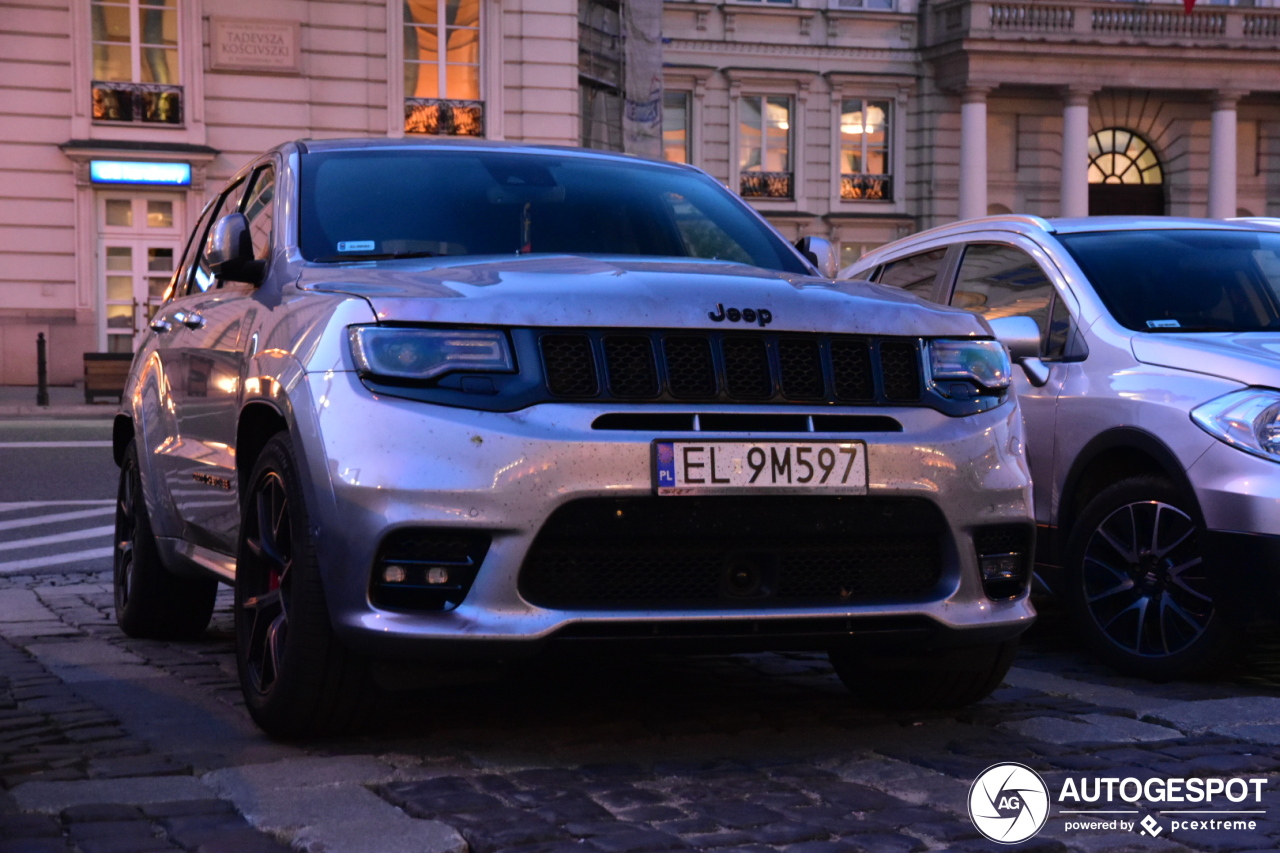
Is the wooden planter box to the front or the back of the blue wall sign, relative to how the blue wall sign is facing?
to the front

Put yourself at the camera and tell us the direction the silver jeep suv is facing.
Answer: facing the viewer and to the right of the viewer

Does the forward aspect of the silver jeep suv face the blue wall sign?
no

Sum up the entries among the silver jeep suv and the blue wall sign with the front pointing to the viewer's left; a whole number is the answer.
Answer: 0

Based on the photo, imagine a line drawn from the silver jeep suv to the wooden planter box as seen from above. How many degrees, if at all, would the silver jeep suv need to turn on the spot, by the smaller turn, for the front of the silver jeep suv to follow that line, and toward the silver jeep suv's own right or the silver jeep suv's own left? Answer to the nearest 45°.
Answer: approximately 135° to the silver jeep suv's own left

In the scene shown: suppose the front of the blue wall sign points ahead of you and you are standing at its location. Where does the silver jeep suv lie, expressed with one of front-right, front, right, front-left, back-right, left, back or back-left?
front

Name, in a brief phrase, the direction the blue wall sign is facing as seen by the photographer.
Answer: facing the viewer
